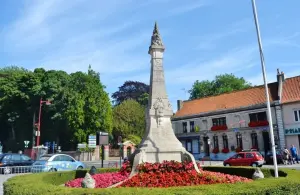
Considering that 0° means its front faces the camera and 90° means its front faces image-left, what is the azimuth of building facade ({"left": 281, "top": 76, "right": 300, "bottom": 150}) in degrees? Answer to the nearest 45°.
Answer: approximately 45°

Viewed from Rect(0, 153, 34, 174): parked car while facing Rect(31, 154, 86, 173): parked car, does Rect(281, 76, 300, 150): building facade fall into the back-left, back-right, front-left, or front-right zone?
front-left

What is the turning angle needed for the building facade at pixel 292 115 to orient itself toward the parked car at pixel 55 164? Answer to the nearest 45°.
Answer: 0° — it already faces it

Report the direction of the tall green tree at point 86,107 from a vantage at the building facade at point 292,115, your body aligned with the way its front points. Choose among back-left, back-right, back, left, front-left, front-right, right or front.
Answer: front-right

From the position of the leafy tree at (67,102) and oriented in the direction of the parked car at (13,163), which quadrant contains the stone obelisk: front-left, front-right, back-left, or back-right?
front-left

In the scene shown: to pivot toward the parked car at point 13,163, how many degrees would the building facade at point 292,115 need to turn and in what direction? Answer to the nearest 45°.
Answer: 0° — it already faces it

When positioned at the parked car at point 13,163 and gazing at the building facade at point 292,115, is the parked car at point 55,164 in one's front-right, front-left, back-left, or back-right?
front-right

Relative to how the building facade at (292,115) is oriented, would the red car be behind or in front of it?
in front
